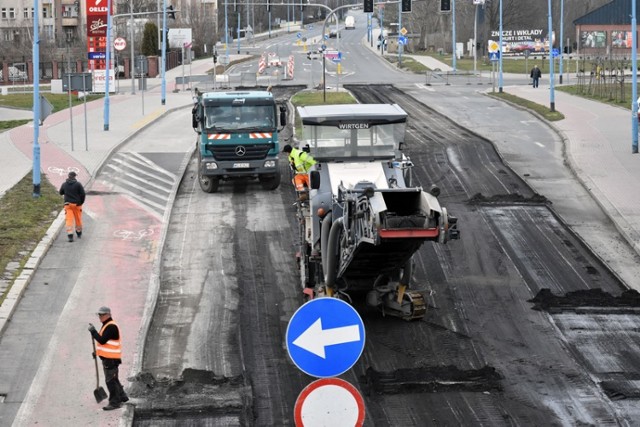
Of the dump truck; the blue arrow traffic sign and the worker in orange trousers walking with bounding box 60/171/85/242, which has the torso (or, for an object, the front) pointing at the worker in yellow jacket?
the dump truck

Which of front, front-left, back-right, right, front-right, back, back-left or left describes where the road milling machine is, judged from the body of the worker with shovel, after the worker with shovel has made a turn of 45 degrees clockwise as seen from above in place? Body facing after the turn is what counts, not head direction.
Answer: right

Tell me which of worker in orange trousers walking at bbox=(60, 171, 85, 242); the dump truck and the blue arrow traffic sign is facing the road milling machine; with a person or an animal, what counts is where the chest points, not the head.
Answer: the dump truck

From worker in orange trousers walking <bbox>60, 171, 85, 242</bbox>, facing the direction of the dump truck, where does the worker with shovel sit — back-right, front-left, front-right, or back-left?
back-right

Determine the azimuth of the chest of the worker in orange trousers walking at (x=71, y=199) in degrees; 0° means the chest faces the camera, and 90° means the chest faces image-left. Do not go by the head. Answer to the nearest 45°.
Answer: approximately 180°

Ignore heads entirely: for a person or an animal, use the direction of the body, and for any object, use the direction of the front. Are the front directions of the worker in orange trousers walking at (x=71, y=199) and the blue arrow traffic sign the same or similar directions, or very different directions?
very different directions

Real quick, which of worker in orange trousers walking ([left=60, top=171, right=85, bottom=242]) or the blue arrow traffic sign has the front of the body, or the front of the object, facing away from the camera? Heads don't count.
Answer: the worker in orange trousers walking

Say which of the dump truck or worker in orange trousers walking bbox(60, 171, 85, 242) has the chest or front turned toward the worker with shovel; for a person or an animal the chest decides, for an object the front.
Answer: the dump truck

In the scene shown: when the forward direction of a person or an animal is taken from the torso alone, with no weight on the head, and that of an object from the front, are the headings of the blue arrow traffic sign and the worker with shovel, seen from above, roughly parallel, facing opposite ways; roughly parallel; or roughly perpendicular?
roughly perpendicular

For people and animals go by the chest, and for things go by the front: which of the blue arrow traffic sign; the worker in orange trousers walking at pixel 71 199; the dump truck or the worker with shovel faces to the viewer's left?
the worker with shovel

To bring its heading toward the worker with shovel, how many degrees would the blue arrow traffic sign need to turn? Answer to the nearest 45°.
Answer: approximately 135° to its right

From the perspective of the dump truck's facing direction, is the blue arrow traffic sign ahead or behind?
ahead

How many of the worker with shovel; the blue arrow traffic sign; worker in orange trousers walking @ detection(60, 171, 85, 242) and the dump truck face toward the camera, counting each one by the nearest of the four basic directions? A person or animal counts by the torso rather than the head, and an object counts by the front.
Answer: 2

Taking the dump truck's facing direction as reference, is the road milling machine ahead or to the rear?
ahead

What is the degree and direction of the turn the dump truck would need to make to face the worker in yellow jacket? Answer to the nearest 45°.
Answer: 0° — it already faces them

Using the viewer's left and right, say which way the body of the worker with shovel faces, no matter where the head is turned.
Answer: facing to the left of the viewer

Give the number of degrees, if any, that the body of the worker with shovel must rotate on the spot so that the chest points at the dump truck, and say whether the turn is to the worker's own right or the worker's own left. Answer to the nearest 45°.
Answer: approximately 90° to the worker's own right

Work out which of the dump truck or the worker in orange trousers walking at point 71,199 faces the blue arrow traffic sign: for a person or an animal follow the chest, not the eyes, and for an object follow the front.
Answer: the dump truck
